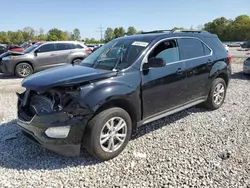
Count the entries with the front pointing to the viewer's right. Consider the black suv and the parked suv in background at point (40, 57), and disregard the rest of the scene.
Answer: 0

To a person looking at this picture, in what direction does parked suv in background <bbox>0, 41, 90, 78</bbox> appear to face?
facing the viewer and to the left of the viewer

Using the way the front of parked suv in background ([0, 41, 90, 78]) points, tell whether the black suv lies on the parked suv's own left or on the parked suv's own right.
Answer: on the parked suv's own left

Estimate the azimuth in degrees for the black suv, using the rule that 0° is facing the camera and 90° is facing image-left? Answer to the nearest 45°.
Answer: approximately 45°

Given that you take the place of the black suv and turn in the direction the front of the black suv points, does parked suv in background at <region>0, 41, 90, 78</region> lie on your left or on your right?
on your right
